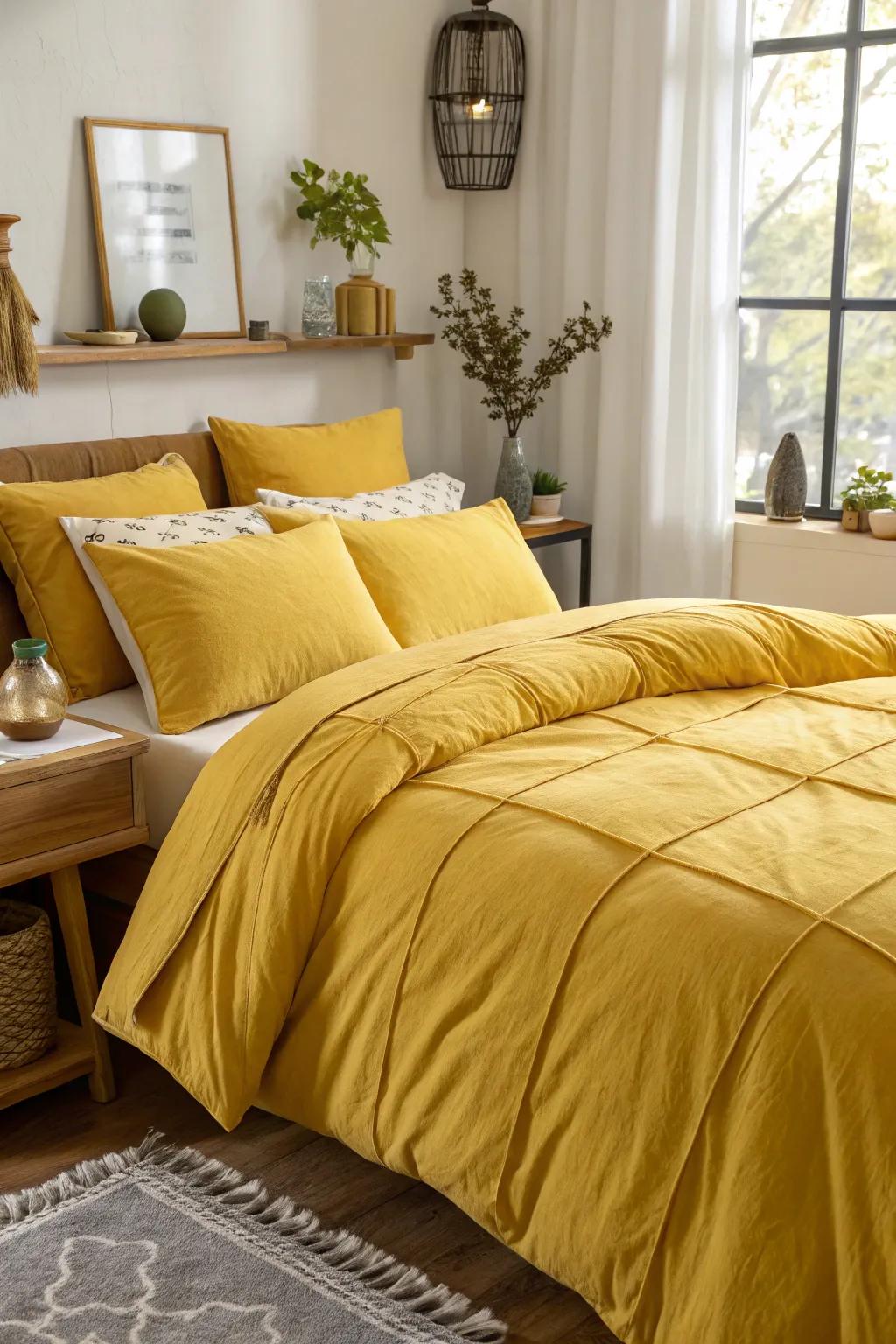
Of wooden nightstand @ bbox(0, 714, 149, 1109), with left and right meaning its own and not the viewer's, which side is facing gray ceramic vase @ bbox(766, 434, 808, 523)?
left

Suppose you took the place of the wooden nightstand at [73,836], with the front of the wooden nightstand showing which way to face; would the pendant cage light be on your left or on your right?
on your left

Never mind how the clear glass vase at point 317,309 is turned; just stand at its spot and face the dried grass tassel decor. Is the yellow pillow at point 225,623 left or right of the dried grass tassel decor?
left

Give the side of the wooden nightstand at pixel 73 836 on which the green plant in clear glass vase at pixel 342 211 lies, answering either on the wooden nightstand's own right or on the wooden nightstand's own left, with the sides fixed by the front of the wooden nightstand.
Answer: on the wooden nightstand's own left

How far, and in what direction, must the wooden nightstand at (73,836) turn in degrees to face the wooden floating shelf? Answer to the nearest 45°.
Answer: approximately 135° to its left

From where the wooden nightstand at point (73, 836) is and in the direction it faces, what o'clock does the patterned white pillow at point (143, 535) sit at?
The patterned white pillow is roughly at 8 o'clock from the wooden nightstand.

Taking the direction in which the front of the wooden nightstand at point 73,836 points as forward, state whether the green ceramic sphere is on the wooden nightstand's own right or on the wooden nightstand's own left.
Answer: on the wooden nightstand's own left

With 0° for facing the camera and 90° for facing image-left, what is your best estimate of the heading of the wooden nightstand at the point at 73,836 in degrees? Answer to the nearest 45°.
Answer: approximately 315°

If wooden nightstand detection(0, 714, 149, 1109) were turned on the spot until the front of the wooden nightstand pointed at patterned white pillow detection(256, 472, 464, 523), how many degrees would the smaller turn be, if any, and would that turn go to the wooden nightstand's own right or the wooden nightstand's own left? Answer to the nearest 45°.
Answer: approximately 90° to the wooden nightstand's own left

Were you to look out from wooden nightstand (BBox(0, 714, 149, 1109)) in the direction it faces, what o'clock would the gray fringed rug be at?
The gray fringed rug is roughly at 1 o'clock from the wooden nightstand.

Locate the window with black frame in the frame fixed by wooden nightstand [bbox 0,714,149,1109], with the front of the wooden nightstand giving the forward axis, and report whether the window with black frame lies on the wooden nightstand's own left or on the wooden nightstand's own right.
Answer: on the wooden nightstand's own left
